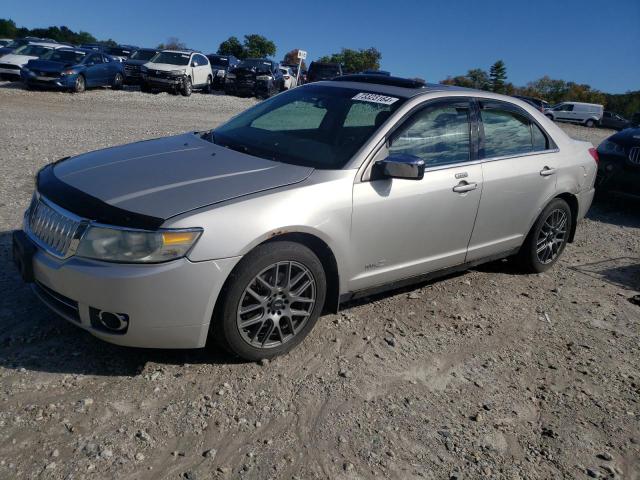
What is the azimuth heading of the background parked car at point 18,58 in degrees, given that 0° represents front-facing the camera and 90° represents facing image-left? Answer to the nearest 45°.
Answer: approximately 45°

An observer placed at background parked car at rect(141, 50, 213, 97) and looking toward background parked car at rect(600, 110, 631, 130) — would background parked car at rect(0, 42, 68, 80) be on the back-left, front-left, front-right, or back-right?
back-left

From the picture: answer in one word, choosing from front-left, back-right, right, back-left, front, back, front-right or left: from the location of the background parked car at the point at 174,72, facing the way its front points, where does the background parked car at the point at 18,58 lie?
front-right

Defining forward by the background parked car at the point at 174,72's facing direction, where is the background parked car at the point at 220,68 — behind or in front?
behind

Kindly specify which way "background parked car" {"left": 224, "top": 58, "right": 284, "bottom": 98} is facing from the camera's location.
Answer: facing the viewer and to the left of the viewer

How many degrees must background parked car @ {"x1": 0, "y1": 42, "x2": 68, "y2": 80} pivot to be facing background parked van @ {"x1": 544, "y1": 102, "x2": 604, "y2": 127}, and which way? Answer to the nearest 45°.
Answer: approximately 135° to its left

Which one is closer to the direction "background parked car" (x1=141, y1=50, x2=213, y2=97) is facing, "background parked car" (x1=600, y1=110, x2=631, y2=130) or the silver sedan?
the silver sedan

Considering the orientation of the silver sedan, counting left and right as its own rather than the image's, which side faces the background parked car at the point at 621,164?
back

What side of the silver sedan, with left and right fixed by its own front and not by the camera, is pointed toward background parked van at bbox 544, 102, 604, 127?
back
